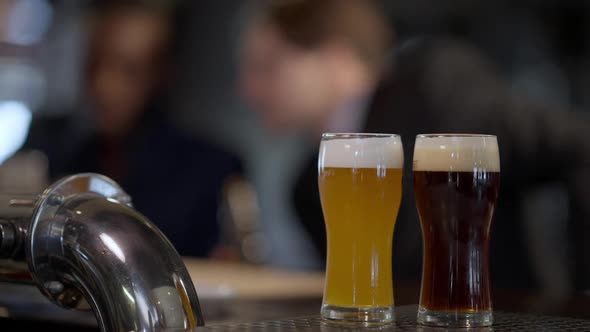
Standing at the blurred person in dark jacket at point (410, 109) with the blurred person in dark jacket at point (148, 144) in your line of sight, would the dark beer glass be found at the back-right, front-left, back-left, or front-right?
back-left

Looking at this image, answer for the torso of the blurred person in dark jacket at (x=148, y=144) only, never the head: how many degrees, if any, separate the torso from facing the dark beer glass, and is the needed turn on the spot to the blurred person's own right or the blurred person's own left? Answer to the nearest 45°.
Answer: approximately 45° to the blurred person's own left

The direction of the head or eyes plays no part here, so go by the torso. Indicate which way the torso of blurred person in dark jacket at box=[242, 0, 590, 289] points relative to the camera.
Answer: to the viewer's left

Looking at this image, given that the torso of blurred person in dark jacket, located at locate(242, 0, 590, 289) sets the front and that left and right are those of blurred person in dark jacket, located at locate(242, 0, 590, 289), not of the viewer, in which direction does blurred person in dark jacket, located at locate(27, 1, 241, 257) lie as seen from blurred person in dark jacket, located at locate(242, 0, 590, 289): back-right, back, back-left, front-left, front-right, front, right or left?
front-right

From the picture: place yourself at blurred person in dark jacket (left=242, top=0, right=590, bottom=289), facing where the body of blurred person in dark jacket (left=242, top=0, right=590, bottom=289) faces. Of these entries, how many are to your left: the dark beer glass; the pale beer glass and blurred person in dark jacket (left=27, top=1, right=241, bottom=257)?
2

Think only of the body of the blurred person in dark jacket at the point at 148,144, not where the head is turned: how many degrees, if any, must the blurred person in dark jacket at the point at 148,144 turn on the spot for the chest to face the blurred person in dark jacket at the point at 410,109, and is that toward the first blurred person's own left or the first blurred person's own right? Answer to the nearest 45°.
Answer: approximately 90° to the first blurred person's own left

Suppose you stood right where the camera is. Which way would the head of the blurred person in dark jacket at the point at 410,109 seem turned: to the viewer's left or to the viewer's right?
to the viewer's left

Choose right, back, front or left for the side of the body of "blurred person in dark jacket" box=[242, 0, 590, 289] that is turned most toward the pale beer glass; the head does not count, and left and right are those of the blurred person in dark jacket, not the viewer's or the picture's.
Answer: left

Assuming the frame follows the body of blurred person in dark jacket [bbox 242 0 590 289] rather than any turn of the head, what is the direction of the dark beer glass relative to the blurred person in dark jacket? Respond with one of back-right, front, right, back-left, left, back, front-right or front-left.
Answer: left

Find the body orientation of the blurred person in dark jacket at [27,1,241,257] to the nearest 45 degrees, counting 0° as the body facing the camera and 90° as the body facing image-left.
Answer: approximately 45°

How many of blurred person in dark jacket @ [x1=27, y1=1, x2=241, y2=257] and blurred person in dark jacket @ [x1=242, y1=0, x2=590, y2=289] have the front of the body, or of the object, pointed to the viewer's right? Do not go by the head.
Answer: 0

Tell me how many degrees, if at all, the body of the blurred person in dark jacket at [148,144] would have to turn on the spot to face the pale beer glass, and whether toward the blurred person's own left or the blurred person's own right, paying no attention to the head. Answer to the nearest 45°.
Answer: approximately 45° to the blurred person's own left
